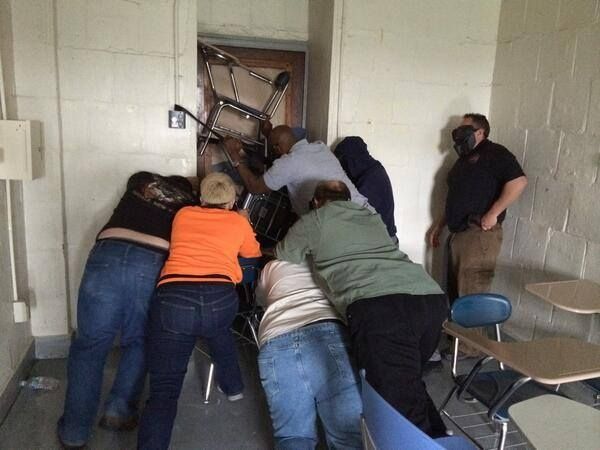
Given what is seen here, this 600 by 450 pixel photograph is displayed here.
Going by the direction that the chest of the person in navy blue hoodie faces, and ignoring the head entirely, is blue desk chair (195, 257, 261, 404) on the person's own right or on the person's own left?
on the person's own left

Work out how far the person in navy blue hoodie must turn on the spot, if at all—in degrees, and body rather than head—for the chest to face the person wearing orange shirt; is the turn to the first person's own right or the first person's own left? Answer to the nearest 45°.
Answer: approximately 90° to the first person's own left

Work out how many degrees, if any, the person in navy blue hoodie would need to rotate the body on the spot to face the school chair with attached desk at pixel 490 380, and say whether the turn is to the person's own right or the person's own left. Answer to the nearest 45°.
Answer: approximately 180°

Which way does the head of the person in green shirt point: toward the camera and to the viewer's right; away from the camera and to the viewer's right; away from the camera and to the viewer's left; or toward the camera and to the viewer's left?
away from the camera and to the viewer's left

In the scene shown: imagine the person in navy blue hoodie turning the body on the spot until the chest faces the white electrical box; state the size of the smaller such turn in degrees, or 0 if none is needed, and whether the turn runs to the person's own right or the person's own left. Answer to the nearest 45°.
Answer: approximately 90° to the person's own left

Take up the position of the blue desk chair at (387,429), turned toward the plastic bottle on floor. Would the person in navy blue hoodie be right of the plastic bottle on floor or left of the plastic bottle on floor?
right

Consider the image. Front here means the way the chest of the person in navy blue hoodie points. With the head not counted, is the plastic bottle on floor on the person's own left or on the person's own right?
on the person's own left

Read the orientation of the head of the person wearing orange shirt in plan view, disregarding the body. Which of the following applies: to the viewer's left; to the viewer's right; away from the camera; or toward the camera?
away from the camera

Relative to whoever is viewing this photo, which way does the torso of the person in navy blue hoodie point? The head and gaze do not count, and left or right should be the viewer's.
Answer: facing away from the viewer and to the left of the viewer

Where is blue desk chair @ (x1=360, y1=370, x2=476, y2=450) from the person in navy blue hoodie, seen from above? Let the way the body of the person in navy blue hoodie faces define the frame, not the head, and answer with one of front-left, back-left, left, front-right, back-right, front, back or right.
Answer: back-left

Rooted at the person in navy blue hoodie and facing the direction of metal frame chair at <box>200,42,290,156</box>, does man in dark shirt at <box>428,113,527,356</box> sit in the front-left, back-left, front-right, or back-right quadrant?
back-right
